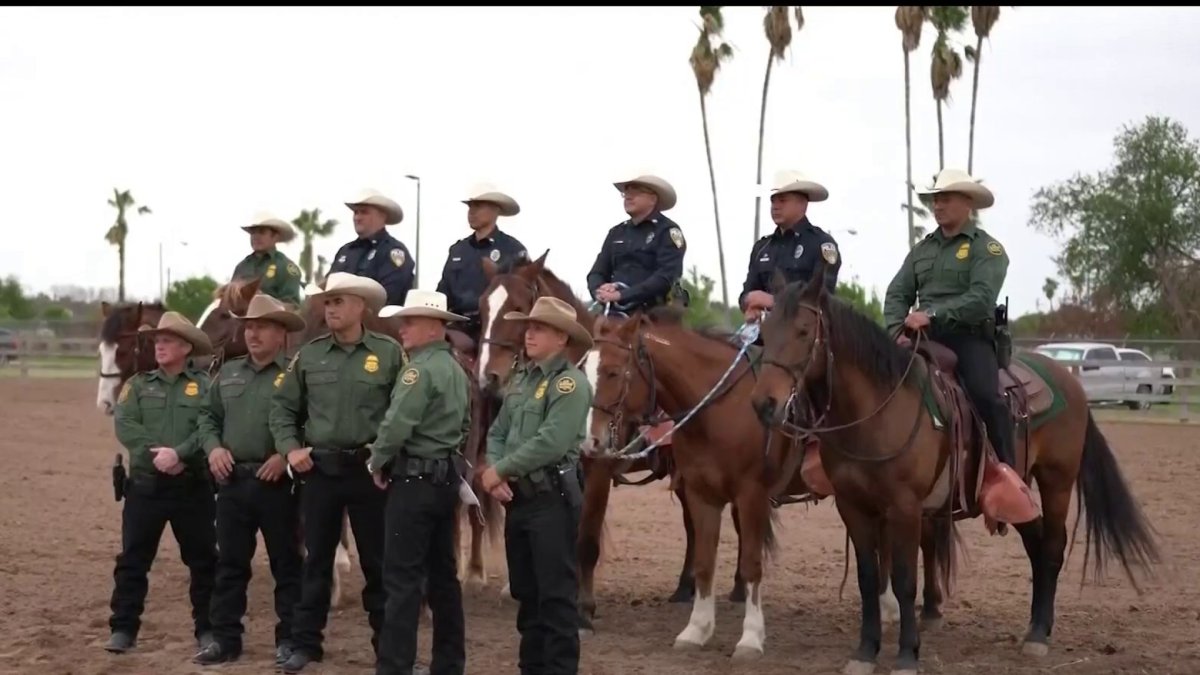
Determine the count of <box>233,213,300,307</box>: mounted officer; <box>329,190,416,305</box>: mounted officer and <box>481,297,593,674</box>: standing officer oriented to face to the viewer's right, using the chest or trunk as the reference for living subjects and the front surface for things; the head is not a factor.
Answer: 0

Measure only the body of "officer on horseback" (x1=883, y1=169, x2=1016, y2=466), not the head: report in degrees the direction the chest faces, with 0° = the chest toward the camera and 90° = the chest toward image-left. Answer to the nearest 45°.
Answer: approximately 45°

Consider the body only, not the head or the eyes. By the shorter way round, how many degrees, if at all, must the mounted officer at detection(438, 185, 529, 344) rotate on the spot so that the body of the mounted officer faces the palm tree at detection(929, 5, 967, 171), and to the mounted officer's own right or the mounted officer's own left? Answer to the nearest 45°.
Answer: approximately 180°

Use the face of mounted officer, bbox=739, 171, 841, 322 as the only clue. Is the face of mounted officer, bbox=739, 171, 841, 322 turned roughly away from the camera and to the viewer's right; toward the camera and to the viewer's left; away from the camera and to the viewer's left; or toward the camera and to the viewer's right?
toward the camera and to the viewer's left

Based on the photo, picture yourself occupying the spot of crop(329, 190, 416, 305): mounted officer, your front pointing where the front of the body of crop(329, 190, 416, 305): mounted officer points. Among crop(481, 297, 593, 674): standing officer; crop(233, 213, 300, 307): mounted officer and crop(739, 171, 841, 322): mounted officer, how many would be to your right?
1

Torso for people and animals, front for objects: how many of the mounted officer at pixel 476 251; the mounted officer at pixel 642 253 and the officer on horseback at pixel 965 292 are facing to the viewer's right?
0

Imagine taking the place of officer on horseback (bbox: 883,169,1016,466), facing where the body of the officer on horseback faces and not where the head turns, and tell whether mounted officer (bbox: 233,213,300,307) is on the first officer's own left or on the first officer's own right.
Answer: on the first officer's own right

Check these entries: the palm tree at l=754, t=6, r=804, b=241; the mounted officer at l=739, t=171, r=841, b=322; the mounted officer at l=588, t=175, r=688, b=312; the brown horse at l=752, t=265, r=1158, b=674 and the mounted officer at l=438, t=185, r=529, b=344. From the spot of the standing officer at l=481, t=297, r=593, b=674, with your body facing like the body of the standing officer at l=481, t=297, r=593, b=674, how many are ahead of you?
0

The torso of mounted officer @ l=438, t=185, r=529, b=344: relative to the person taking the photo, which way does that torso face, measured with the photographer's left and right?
facing the viewer and to the left of the viewer

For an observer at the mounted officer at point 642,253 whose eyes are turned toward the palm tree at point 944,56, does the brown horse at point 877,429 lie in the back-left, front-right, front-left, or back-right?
back-right

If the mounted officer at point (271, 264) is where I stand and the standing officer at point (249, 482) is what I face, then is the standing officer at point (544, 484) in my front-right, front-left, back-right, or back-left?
front-left

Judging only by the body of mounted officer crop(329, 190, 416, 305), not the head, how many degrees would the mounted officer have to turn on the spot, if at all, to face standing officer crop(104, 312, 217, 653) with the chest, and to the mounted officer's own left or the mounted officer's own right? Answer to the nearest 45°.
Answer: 0° — they already face them

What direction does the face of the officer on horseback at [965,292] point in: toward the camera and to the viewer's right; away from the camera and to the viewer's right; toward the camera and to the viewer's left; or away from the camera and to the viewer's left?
toward the camera and to the viewer's left

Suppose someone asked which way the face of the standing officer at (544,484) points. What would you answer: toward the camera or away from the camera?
toward the camera

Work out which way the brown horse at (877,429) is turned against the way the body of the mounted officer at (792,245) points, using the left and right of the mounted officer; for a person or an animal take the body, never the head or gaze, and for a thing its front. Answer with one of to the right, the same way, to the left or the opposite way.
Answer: the same way

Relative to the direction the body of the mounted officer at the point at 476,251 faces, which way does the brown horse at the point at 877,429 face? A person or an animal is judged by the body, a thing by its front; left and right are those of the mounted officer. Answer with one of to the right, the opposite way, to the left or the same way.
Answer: the same way

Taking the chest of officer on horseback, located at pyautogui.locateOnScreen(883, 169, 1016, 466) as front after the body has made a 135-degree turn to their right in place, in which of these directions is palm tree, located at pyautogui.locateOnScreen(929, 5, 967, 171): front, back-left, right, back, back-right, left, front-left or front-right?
front

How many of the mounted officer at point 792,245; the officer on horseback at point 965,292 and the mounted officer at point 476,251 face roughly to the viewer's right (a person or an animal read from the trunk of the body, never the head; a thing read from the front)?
0

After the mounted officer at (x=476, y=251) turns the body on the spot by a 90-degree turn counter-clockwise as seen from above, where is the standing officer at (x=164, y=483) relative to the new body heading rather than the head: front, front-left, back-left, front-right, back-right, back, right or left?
right
